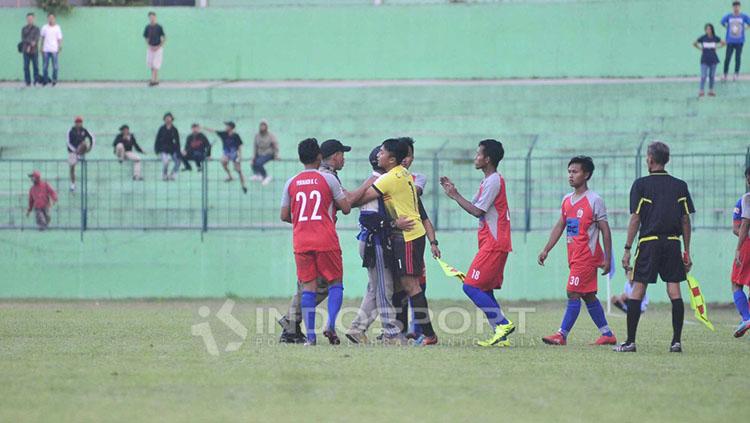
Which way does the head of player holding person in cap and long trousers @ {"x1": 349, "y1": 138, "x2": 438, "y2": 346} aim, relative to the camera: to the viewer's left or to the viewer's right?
to the viewer's left

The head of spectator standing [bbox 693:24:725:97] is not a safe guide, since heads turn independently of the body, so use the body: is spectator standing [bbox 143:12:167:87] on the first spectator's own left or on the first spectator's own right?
on the first spectator's own right

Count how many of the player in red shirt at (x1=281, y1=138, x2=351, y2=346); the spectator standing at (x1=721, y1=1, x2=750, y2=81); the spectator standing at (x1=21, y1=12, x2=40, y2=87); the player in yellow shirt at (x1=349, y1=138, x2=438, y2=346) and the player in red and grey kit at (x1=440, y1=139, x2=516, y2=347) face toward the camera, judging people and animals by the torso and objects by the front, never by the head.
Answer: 2

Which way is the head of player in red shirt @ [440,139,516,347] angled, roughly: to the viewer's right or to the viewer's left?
to the viewer's left

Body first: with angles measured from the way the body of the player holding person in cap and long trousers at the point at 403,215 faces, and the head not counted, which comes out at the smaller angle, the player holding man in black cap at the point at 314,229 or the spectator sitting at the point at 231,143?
the player holding man in black cap

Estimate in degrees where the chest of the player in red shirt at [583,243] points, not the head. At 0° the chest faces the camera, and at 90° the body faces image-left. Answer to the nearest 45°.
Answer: approximately 45°

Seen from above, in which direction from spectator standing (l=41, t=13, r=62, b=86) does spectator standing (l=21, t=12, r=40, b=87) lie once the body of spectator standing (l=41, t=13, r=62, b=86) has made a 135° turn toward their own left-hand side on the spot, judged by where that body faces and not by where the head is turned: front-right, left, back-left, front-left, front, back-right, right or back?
back-left

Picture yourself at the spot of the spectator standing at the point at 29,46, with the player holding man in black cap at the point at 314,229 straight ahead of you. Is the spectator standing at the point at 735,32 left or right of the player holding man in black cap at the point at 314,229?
left

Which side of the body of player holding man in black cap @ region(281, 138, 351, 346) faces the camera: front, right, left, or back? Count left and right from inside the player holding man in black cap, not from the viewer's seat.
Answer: back
